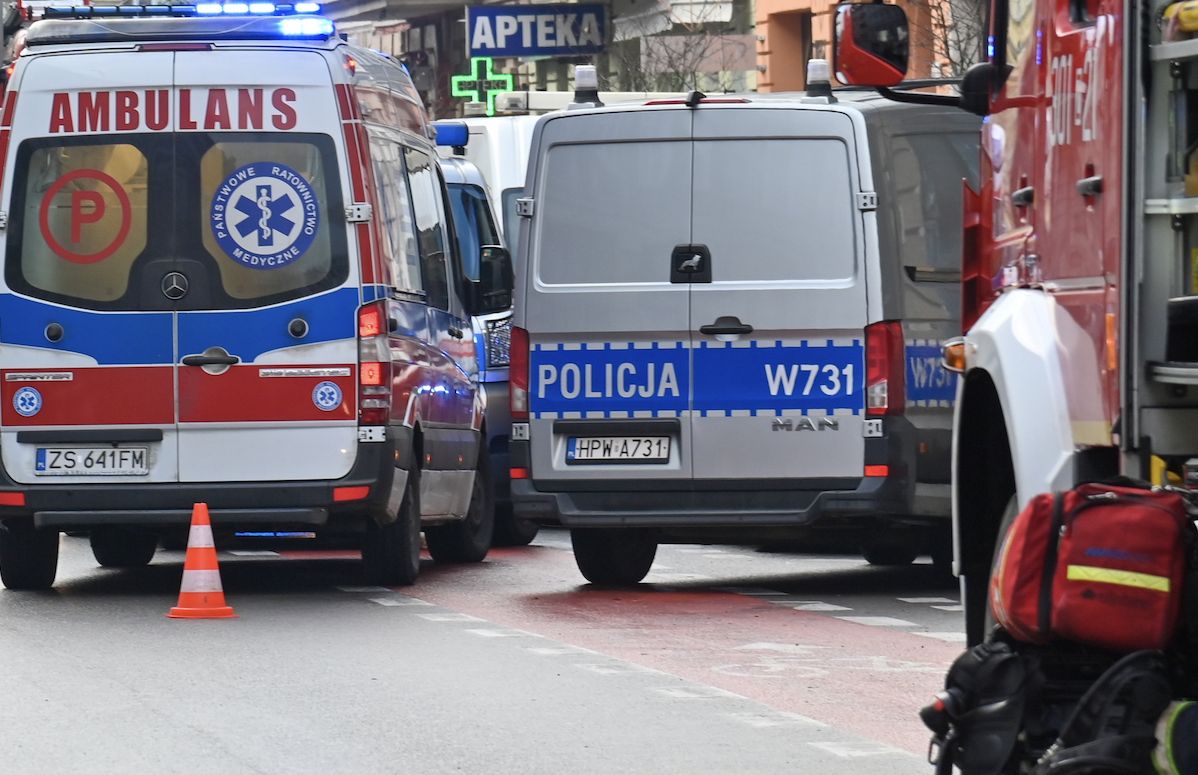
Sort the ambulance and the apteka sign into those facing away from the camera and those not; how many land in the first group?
1

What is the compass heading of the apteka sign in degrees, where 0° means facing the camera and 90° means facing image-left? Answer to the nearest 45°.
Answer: approximately 0°

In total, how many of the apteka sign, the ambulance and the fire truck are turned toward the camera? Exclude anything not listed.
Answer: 1

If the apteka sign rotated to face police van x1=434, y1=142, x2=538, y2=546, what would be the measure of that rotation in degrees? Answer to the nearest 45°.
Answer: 0° — it already faces it

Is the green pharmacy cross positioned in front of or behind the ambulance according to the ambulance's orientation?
in front

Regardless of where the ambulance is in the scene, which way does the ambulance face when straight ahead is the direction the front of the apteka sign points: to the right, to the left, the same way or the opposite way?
the opposite way

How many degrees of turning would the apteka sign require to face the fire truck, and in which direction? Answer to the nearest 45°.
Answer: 0° — it already faces it

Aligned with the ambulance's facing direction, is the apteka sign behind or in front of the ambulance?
in front

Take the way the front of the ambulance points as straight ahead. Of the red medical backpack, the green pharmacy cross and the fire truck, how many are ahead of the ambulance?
1

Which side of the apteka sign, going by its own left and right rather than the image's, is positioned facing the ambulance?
front

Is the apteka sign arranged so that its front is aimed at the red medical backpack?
yes

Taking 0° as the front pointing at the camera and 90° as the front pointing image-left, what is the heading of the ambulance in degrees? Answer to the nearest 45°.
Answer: approximately 180°

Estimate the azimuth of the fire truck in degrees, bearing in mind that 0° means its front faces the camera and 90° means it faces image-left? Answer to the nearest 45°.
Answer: approximately 135°
